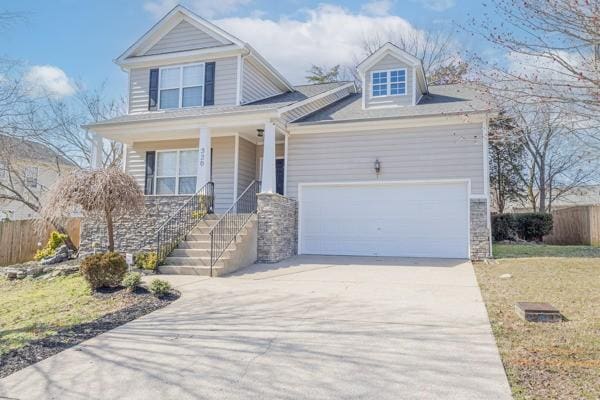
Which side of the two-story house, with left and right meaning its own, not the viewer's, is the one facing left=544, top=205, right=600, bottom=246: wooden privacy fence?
left

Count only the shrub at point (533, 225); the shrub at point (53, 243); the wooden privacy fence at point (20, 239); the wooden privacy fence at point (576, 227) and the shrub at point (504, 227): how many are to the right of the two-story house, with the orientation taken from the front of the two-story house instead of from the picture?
2

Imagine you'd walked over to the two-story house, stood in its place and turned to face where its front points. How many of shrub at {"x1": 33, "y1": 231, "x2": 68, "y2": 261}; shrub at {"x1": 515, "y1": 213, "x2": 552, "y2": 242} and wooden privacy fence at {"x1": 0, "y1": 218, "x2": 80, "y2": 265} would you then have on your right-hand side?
2

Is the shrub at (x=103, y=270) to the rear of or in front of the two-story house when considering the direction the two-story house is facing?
in front

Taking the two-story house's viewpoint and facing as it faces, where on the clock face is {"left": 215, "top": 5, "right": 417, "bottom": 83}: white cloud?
The white cloud is roughly at 6 o'clock from the two-story house.

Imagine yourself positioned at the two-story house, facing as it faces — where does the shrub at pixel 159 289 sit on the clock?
The shrub is roughly at 1 o'clock from the two-story house.

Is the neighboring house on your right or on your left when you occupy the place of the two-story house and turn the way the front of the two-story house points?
on your right

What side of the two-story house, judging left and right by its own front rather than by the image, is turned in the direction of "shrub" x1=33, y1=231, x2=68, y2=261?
right

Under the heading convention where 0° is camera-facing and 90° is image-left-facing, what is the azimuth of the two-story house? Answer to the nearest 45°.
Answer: approximately 0°
